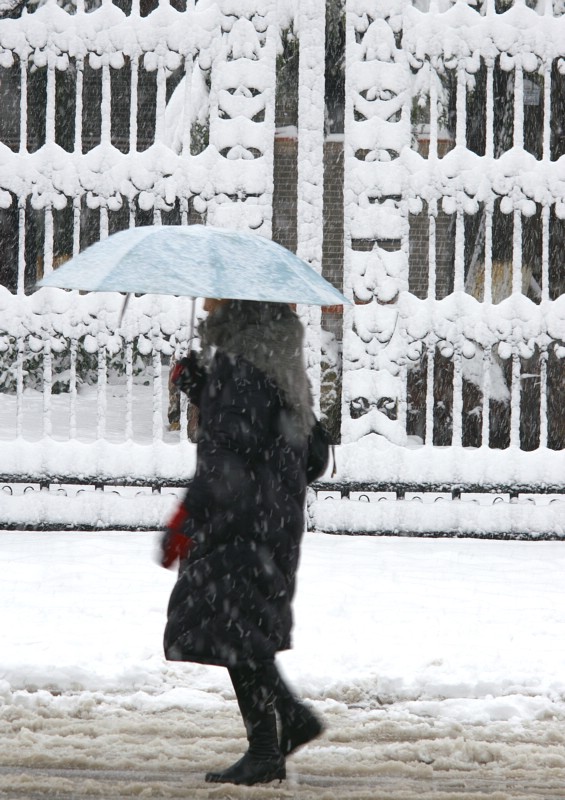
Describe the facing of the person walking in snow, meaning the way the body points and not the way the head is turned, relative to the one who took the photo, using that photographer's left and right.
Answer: facing to the left of the viewer

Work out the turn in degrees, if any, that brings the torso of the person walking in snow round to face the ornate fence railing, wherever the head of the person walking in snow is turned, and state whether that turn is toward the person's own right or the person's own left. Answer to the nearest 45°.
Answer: approximately 90° to the person's own right
